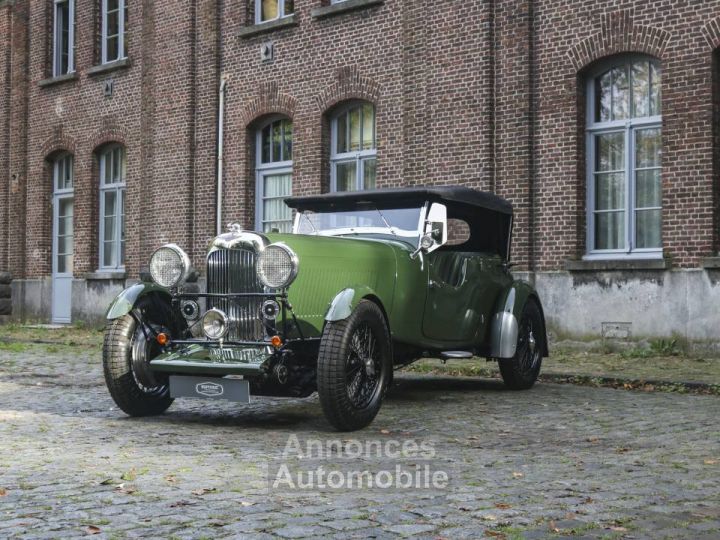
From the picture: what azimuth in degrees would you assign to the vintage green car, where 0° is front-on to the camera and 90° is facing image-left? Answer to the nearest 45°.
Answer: approximately 45°

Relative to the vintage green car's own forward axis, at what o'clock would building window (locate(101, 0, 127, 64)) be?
The building window is roughly at 4 o'clock from the vintage green car.

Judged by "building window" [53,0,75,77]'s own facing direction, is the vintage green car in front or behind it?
in front

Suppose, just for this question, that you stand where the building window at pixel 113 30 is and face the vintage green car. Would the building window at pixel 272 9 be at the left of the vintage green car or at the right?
left

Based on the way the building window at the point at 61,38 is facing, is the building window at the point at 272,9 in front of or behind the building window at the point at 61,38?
in front

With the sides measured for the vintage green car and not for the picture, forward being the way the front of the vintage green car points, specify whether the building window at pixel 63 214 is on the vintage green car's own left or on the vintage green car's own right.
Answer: on the vintage green car's own right
